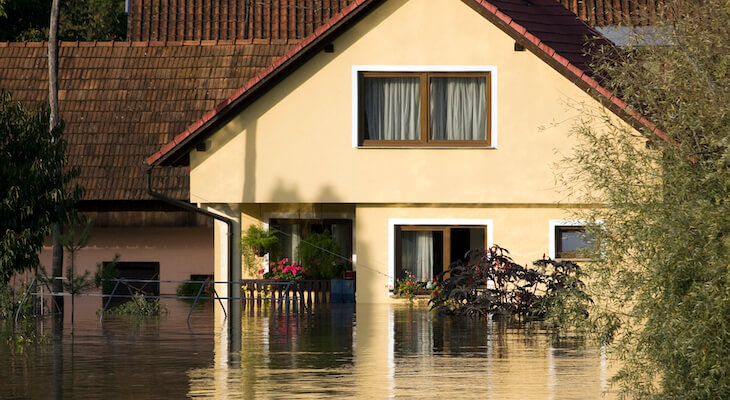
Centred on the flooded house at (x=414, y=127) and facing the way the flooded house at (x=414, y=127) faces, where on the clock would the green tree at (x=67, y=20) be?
The green tree is roughly at 5 o'clock from the flooded house.

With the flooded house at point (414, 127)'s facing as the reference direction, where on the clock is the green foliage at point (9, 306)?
The green foliage is roughly at 2 o'clock from the flooded house.

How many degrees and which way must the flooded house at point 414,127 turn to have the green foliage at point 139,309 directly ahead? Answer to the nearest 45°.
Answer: approximately 90° to its right

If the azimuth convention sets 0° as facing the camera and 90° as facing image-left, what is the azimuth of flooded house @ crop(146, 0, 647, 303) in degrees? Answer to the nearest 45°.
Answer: approximately 0°

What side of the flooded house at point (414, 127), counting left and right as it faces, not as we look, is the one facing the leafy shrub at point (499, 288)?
front

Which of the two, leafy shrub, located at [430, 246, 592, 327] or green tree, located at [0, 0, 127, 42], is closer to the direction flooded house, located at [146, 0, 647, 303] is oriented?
the leafy shrub

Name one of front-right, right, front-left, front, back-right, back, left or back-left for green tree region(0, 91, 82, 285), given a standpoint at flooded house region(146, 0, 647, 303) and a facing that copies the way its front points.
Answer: front-right
